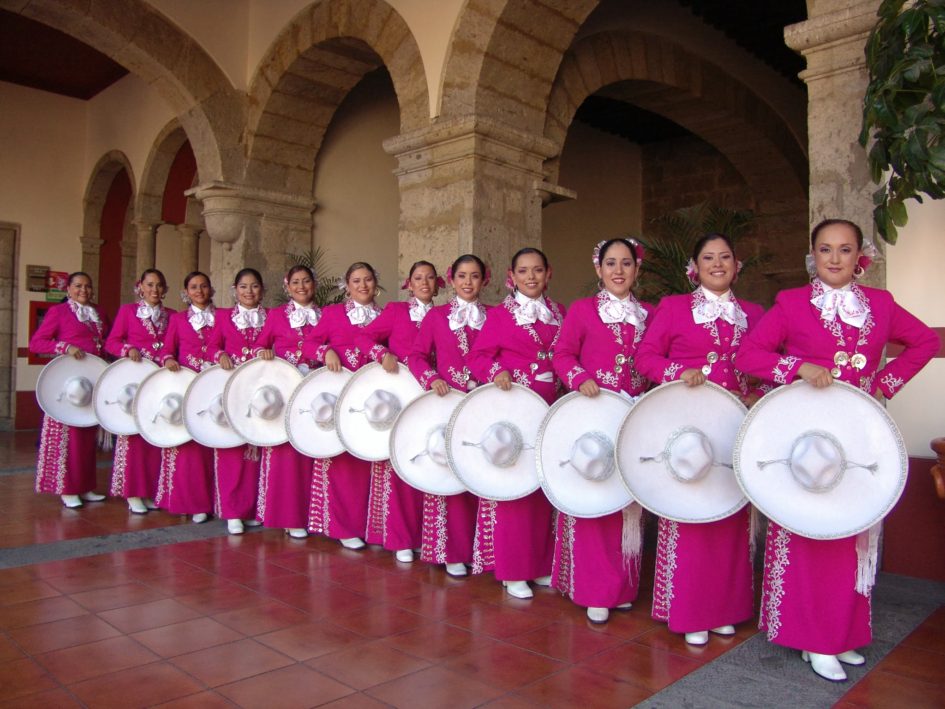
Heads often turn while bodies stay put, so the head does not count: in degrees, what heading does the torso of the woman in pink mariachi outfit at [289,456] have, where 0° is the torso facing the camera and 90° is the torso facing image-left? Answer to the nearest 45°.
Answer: approximately 315°

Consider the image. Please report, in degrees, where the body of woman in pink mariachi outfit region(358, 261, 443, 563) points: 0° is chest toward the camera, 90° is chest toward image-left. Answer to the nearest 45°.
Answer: approximately 315°

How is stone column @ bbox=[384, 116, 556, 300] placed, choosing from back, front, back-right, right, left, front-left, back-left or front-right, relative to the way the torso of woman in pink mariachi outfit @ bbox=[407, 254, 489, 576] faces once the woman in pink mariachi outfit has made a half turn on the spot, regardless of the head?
front-right

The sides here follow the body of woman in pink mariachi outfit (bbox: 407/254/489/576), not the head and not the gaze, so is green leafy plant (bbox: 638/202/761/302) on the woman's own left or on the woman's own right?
on the woman's own left

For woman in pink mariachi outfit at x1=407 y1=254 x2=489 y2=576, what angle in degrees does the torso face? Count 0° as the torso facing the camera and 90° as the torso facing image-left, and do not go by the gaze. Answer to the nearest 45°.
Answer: approximately 315°
